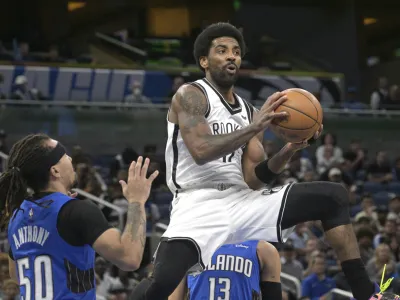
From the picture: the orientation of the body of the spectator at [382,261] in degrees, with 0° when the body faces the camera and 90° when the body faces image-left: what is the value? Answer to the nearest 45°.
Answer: approximately 0°

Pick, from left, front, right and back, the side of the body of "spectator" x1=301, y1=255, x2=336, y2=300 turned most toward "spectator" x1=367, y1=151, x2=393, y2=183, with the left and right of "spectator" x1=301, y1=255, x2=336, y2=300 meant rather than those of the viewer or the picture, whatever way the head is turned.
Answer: back

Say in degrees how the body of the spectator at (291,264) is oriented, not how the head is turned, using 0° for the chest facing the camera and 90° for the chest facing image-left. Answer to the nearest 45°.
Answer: approximately 45°

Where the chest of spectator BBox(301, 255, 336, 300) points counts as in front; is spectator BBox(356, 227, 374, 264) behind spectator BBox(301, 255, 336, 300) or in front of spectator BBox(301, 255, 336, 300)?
behind

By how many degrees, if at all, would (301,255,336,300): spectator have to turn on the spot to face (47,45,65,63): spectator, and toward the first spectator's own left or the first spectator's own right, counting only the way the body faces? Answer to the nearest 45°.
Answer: approximately 135° to the first spectator's own right
